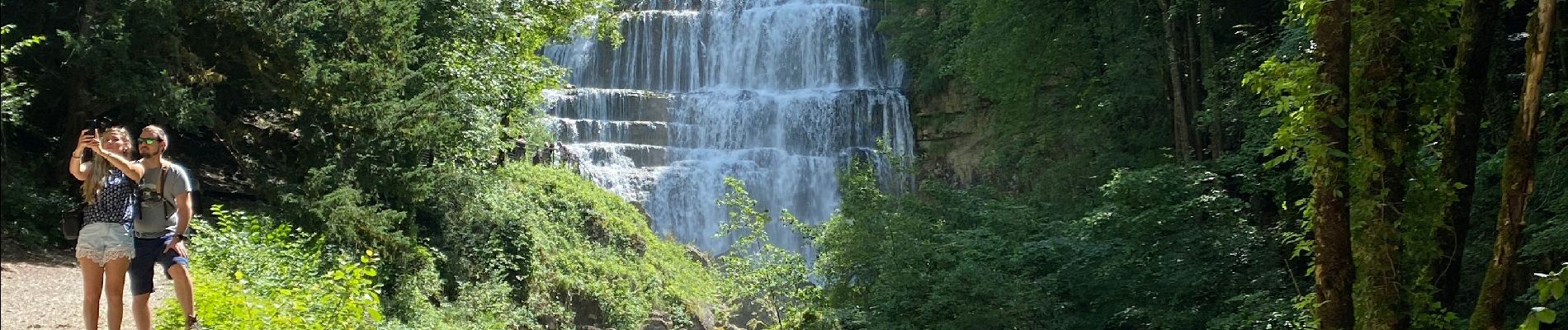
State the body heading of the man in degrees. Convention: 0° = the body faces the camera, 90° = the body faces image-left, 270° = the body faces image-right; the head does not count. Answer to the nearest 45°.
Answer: approximately 45°

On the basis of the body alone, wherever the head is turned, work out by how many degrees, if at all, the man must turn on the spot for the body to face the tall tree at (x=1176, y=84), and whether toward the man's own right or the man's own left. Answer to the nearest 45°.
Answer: approximately 135° to the man's own left

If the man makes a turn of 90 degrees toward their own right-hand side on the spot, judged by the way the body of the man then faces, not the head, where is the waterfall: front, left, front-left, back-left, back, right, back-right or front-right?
right

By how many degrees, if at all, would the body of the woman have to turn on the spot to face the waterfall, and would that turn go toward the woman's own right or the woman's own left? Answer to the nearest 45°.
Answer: approximately 180°

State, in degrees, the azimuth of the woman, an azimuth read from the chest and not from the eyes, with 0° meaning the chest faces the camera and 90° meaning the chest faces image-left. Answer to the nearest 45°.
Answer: approximately 45°
